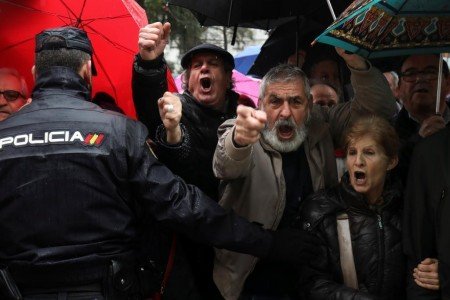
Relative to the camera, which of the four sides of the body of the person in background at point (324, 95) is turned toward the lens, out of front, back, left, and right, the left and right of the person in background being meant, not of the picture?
front

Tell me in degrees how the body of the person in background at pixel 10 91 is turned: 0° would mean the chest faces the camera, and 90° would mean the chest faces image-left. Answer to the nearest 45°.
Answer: approximately 45°

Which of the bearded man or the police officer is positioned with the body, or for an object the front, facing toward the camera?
the bearded man

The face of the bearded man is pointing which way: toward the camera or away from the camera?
toward the camera

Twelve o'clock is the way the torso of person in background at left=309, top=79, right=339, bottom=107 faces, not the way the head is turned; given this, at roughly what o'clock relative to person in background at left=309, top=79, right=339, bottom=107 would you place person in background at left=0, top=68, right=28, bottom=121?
person in background at left=0, top=68, right=28, bottom=121 is roughly at 2 o'clock from person in background at left=309, top=79, right=339, bottom=107.

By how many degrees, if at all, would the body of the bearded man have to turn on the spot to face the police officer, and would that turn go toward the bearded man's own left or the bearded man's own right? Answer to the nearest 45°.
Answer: approximately 45° to the bearded man's own right

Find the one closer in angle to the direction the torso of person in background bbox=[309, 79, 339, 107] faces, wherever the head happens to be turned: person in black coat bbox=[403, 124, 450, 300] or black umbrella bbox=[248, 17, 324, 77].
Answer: the person in black coat

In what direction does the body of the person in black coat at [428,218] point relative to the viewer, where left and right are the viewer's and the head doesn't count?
facing the viewer and to the left of the viewer

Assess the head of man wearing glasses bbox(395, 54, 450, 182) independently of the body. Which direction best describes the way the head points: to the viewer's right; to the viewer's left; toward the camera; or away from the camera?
toward the camera

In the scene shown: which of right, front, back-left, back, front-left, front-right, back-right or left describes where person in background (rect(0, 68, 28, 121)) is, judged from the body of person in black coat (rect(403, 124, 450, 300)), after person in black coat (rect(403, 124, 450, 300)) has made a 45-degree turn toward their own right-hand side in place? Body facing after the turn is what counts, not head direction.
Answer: front

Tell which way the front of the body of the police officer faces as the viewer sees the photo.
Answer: away from the camera

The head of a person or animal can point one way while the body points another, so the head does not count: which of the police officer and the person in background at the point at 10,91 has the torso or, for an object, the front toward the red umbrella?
the police officer

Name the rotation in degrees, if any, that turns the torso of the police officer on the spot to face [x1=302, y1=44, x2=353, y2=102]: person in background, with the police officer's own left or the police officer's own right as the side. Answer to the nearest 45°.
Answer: approximately 45° to the police officer's own right
